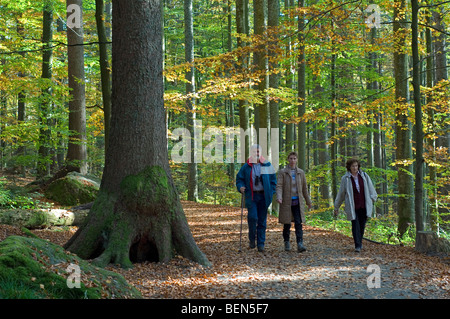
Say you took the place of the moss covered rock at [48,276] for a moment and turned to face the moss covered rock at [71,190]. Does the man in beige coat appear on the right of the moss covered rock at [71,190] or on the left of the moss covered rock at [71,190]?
right

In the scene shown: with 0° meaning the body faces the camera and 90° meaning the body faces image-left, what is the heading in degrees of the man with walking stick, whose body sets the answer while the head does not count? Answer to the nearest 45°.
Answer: approximately 0°

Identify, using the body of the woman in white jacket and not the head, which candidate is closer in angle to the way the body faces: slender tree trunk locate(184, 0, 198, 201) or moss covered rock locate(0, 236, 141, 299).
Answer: the moss covered rock

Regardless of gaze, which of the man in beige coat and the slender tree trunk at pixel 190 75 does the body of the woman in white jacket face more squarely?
the man in beige coat

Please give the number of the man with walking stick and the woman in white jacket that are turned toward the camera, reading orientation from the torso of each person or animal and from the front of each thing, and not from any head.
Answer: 2

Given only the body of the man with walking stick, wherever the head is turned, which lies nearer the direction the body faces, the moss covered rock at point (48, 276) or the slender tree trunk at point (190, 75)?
the moss covered rock

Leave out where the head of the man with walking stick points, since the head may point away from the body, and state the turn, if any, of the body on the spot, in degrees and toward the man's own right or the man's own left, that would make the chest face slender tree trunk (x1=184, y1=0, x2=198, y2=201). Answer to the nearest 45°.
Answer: approximately 180°
